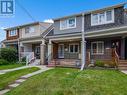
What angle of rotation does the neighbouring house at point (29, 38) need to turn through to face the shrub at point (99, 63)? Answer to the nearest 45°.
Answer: approximately 90° to its left

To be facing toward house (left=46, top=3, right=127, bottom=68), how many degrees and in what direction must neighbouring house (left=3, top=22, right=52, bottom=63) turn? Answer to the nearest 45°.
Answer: approximately 90° to its left

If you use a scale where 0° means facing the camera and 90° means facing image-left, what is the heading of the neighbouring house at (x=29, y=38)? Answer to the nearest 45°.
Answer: approximately 45°
